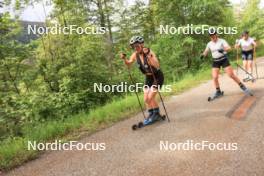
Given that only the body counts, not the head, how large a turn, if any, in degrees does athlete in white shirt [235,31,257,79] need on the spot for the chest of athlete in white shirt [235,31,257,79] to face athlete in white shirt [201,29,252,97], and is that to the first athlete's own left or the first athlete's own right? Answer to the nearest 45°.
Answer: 0° — they already face them

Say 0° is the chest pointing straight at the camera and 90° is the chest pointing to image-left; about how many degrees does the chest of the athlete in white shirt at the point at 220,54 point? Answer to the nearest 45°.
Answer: approximately 45°

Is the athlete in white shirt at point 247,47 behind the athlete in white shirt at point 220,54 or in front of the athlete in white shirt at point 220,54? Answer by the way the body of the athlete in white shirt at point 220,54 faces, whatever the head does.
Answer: behind

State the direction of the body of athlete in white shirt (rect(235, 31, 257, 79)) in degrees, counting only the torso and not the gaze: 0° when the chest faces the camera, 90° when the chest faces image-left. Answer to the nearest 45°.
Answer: approximately 0°
